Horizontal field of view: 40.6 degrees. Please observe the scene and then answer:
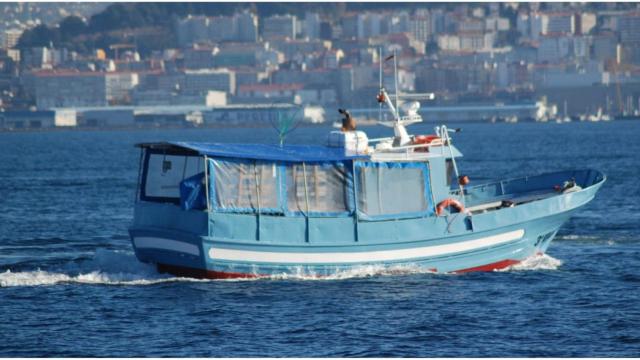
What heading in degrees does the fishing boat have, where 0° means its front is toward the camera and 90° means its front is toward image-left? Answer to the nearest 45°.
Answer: approximately 225°
